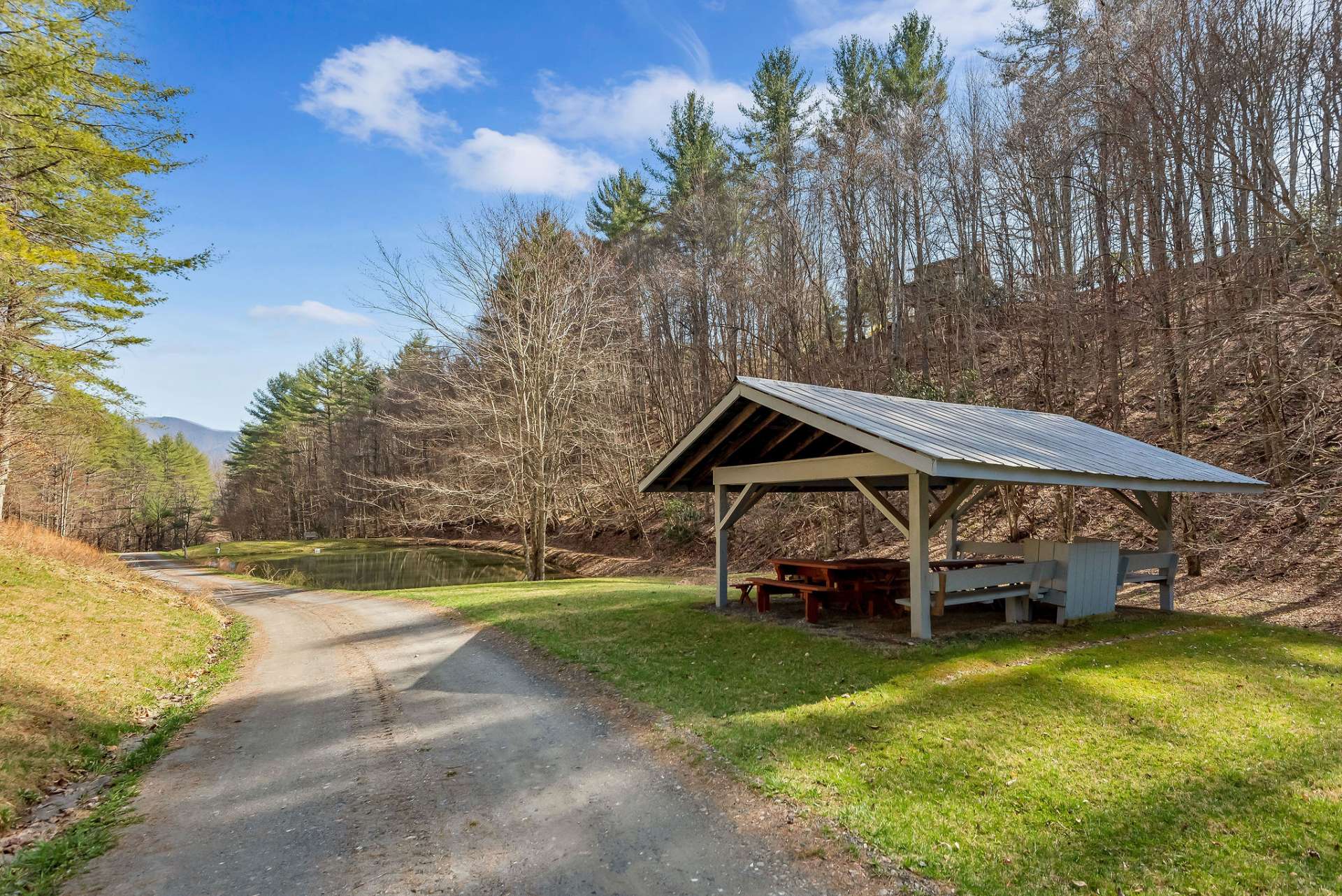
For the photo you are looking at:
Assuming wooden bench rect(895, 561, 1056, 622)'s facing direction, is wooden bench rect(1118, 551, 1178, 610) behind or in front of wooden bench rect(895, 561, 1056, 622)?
behind

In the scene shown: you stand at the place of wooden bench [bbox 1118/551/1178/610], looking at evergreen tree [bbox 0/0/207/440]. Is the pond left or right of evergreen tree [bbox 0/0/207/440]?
right

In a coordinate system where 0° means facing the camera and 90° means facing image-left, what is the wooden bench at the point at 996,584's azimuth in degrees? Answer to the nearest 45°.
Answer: approximately 45°

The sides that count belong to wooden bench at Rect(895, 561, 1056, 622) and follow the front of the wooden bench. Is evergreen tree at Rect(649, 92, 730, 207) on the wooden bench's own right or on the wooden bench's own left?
on the wooden bench's own right

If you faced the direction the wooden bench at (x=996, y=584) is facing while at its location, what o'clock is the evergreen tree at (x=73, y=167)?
The evergreen tree is roughly at 1 o'clock from the wooden bench.
